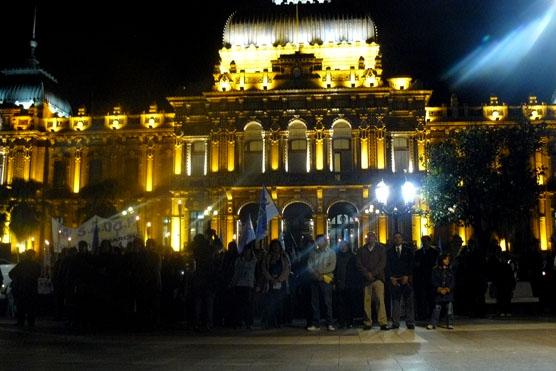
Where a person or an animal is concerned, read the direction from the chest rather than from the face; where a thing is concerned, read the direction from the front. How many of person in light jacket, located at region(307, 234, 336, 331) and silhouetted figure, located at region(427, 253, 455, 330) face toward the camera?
2

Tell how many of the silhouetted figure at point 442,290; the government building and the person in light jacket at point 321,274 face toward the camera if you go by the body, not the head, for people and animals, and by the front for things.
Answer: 3

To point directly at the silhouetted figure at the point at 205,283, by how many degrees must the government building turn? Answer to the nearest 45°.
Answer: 0° — it already faces them

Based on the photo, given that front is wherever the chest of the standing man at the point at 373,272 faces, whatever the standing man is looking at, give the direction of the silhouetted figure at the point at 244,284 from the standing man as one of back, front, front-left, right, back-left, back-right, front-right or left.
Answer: right

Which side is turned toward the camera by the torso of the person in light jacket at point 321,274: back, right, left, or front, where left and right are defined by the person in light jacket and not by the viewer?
front

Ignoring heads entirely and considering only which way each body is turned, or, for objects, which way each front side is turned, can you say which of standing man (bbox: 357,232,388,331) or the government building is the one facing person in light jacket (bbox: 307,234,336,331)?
the government building

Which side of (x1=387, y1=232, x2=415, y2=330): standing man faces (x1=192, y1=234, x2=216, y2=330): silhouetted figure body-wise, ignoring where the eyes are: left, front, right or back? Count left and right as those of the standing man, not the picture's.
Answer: right

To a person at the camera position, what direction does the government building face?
facing the viewer

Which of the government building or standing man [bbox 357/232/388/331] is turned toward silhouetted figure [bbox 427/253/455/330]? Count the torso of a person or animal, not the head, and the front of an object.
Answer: the government building

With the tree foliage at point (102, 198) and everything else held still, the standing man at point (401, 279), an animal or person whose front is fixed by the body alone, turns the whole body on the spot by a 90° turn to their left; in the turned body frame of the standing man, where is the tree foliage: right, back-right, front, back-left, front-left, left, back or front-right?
back-left

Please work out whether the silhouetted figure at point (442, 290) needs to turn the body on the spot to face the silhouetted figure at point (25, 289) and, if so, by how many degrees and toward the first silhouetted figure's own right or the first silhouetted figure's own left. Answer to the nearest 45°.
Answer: approximately 90° to the first silhouetted figure's own right

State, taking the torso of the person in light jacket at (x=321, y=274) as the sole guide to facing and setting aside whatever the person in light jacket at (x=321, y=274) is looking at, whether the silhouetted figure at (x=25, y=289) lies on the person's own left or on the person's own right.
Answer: on the person's own right

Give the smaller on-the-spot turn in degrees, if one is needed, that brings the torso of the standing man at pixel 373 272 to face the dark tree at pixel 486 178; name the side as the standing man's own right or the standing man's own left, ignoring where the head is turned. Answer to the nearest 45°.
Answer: approximately 180°

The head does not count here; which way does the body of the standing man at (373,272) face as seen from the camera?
toward the camera
